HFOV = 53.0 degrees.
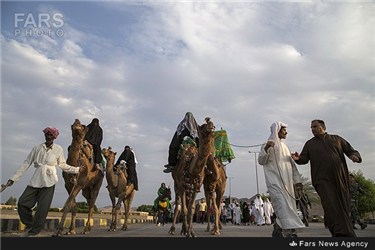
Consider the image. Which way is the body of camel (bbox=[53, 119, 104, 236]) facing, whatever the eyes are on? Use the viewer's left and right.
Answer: facing the viewer and to the left of the viewer

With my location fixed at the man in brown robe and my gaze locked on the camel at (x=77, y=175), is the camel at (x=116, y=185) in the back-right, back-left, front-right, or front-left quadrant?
front-right

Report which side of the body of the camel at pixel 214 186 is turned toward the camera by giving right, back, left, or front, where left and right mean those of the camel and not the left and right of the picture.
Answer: front

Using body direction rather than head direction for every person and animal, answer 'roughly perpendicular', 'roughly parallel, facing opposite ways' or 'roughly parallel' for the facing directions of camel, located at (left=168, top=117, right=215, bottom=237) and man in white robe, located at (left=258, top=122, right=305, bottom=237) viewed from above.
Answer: roughly parallel

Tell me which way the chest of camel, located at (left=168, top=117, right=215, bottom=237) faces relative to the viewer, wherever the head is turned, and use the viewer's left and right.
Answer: facing the viewer and to the right of the viewer

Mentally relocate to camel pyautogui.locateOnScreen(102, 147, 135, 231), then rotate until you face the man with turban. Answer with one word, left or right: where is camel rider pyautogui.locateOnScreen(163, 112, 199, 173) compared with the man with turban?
left

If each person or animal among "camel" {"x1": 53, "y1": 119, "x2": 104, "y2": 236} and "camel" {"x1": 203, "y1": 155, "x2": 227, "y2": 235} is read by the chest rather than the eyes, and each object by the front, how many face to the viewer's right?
0

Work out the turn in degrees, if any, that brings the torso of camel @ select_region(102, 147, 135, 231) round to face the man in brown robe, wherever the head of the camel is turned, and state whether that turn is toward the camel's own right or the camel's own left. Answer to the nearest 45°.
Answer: approximately 90° to the camel's own left

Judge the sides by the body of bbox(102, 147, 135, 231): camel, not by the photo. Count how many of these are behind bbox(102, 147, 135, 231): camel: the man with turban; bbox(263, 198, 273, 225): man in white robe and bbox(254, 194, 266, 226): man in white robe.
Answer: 2

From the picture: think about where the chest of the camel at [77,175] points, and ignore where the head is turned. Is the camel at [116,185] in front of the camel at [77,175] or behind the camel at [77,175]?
behind
